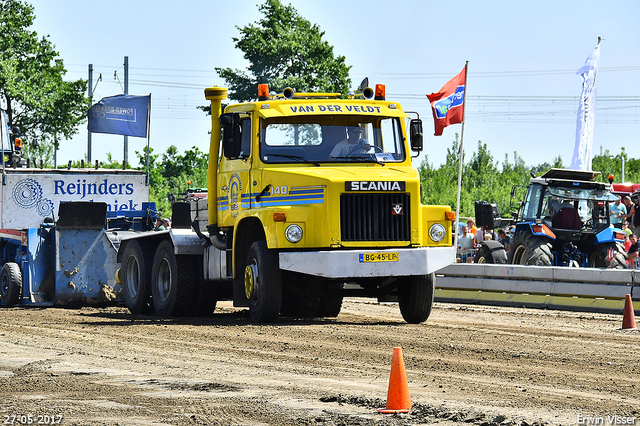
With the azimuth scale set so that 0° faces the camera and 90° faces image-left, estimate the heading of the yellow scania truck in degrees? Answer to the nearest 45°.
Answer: approximately 315°

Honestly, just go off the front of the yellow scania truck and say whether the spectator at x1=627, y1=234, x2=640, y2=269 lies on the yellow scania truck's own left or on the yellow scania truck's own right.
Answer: on the yellow scania truck's own left

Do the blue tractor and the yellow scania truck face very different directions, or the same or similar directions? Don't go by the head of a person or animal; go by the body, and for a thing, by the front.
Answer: very different directions

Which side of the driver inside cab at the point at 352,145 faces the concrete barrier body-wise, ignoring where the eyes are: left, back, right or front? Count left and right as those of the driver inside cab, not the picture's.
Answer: left

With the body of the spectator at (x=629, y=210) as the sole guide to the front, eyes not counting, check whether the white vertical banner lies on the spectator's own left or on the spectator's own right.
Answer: on the spectator's own right

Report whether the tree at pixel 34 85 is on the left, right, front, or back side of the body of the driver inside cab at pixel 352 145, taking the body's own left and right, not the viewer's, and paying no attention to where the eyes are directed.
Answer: back

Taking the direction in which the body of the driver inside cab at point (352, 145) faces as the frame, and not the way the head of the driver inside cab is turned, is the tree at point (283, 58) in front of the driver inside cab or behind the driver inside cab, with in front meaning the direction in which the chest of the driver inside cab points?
behind
